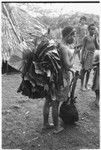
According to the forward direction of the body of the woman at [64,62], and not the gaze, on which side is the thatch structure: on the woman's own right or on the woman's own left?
on the woman's own left

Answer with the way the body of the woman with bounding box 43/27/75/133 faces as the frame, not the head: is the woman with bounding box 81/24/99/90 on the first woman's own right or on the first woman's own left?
on the first woman's own left

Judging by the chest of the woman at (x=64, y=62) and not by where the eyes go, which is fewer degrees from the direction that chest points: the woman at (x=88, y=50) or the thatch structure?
the woman

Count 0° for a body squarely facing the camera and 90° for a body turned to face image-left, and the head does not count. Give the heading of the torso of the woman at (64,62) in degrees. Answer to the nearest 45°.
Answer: approximately 270°
